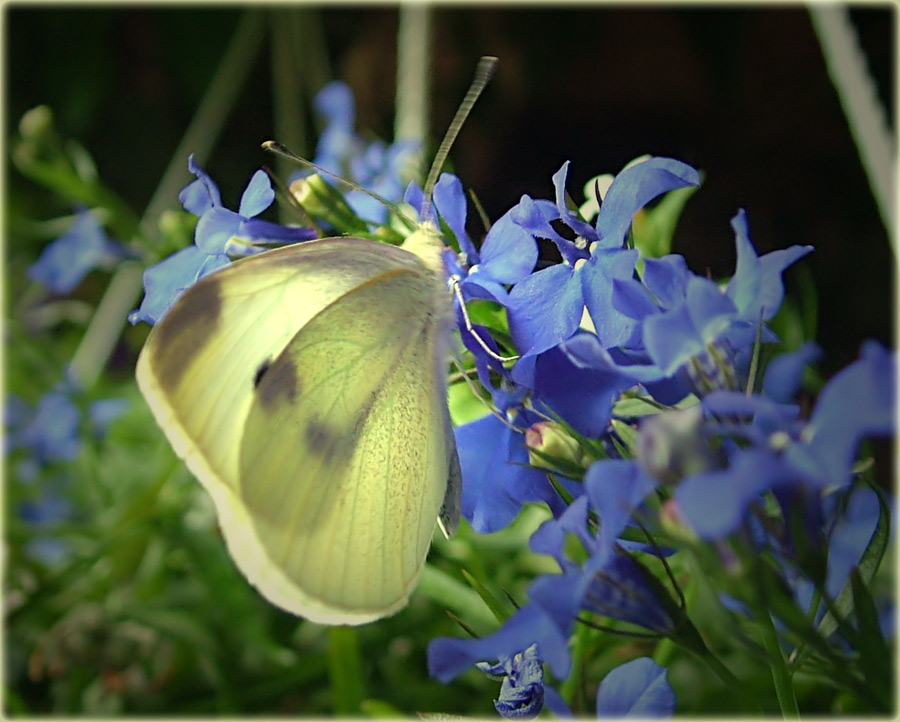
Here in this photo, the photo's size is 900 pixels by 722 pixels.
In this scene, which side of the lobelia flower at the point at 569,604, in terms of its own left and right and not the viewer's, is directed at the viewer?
left

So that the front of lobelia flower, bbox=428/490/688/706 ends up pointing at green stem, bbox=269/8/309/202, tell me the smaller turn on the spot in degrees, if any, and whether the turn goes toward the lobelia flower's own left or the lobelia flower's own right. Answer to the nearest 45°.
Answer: approximately 90° to the lobelia flower's own right
